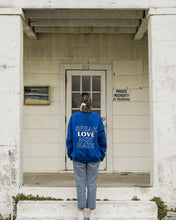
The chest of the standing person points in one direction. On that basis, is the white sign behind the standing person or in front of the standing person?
in front

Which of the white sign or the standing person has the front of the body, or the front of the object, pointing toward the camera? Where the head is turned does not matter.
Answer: the white sign

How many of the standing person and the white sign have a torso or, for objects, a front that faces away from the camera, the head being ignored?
1

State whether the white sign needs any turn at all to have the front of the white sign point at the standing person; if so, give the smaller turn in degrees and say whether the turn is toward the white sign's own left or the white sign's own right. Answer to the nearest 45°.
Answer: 0° — it already faces them

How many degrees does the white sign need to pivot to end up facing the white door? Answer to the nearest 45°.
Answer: approximately 90° to its right

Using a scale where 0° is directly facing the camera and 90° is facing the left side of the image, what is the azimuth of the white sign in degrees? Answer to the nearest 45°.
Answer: approximately 0°

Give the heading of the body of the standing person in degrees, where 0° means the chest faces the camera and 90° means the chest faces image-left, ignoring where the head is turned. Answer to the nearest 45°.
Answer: approximately 180°

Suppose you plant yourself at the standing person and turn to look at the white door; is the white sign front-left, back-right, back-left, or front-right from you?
front-right

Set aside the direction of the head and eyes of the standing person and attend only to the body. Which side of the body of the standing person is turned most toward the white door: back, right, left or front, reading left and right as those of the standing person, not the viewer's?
front

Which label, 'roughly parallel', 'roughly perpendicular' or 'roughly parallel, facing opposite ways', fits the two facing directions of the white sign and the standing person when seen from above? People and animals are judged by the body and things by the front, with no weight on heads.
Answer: roughly parallel, facing opposite ways
